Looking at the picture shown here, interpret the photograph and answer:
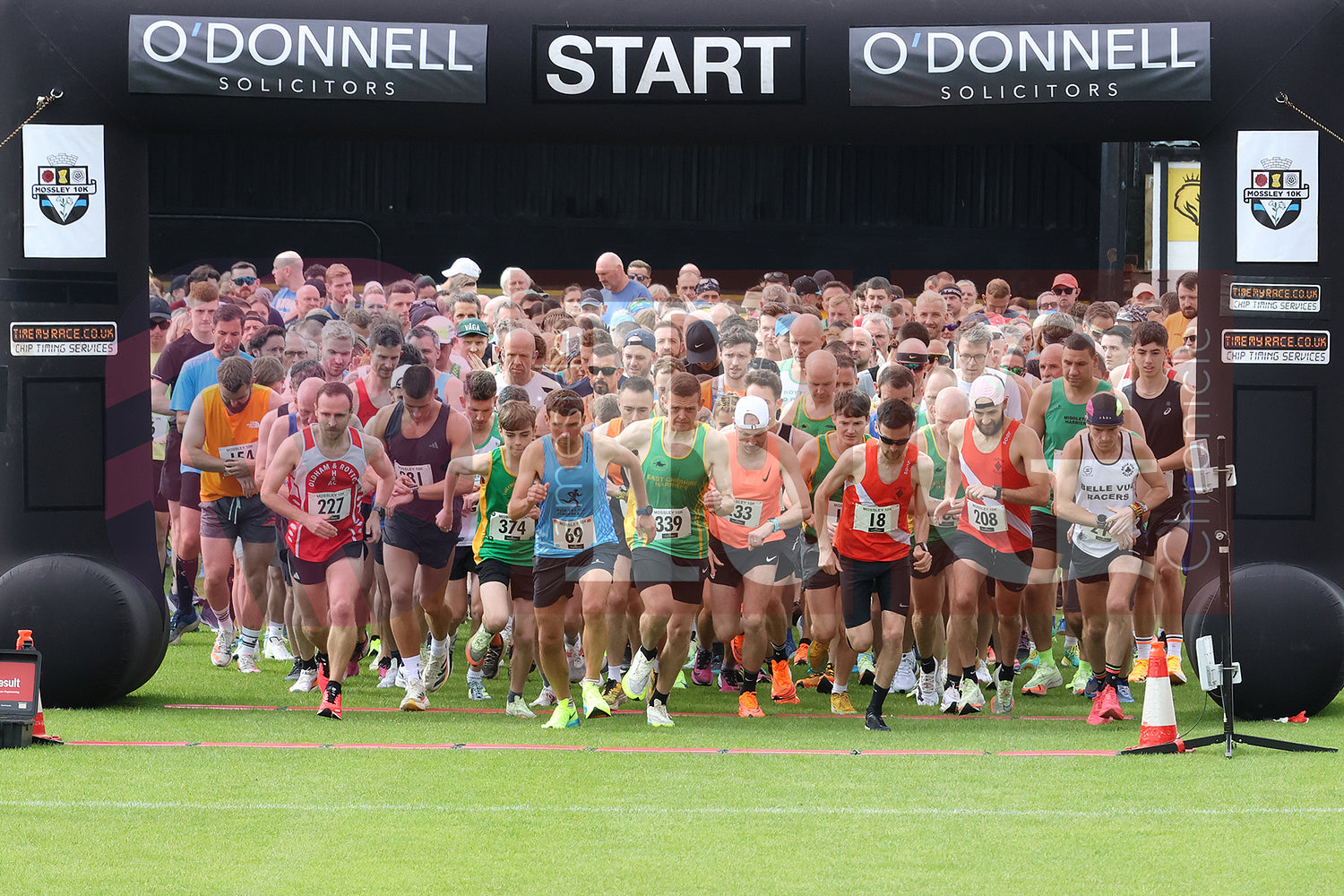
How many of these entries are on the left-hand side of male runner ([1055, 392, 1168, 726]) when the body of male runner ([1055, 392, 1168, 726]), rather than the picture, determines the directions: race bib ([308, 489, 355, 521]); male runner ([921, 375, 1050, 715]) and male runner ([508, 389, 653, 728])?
0

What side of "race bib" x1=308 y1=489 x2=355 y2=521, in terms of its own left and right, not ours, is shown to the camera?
front

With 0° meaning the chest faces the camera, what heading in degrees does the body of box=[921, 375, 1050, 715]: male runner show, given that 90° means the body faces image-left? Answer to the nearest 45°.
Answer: approximately 0°

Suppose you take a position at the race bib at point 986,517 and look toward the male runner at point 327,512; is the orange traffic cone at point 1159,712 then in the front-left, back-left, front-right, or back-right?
back-left

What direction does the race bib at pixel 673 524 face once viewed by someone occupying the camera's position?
facing the viewer

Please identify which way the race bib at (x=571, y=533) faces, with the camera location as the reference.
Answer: facing the viewer

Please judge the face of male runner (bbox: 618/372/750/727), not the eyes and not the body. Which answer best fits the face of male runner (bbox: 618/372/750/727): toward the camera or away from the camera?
toward the camera

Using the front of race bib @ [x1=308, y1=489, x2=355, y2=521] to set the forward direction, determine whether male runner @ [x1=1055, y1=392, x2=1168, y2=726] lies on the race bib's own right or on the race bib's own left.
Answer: on the race bib's own left

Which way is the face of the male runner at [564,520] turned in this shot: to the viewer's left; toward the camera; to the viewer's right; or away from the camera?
toward the camera

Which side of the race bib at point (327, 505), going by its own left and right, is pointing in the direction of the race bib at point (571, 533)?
left

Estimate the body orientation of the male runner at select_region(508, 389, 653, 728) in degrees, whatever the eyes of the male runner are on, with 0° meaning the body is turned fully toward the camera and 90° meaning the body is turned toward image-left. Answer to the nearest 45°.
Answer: approximately 0°

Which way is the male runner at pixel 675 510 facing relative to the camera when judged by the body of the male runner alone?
toward the camera

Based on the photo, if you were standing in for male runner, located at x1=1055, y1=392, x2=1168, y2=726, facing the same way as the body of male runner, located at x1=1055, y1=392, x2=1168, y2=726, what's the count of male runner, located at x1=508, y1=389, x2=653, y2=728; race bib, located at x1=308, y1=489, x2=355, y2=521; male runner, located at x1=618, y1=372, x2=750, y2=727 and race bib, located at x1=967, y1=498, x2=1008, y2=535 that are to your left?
0

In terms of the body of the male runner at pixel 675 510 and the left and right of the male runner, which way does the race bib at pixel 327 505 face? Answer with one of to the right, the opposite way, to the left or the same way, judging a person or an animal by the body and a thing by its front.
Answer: the same way

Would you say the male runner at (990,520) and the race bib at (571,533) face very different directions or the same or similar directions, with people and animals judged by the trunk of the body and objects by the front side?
same or similar directions

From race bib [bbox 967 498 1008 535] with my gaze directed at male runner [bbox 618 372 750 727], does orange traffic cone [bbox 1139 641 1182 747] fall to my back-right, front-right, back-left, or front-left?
back-left
